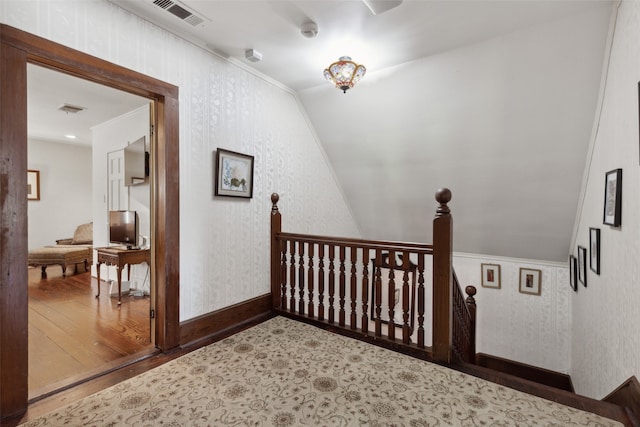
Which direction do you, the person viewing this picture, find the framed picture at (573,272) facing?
facing to the left of the viewer

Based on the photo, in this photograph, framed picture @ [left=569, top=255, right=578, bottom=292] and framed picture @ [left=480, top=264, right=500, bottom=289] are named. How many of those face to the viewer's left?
1

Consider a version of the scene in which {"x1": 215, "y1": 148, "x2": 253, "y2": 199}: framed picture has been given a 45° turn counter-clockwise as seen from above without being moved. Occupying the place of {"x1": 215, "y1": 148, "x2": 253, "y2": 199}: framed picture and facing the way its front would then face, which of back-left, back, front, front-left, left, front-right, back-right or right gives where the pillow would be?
back-left

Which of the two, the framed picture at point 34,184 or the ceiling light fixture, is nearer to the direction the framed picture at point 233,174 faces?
the ceiling light fixture

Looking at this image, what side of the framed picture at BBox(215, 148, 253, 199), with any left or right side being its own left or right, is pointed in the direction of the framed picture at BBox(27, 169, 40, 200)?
back

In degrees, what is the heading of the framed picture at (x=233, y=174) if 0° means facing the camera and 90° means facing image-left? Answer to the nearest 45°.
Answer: approximately 315°
